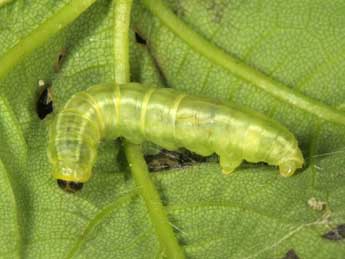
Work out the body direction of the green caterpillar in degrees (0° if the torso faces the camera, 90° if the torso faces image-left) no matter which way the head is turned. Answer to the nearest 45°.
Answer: approximately 45°
